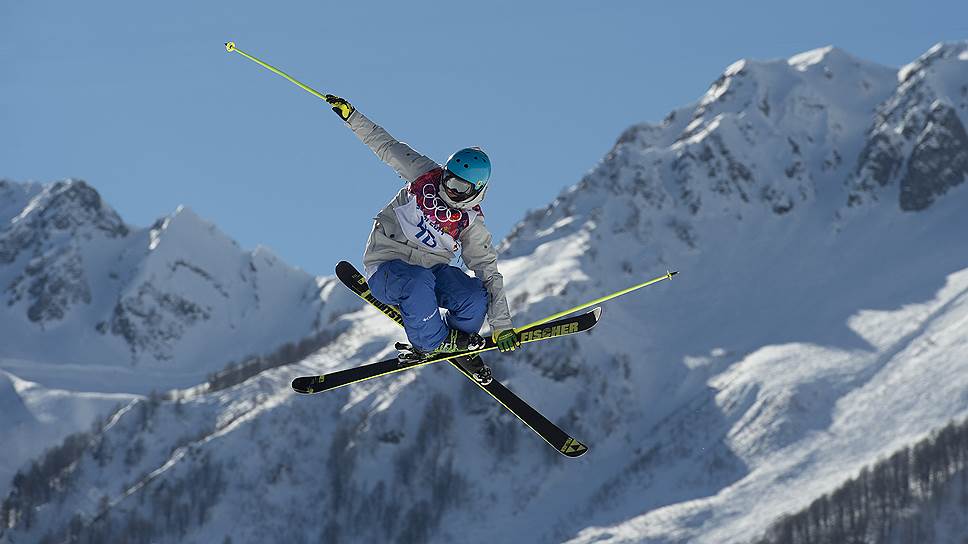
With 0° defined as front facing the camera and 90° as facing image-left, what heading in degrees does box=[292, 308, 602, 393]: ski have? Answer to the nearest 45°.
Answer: approximately 270°

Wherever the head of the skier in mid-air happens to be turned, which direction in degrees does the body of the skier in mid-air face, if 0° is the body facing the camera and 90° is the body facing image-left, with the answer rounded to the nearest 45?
approximately 315°
